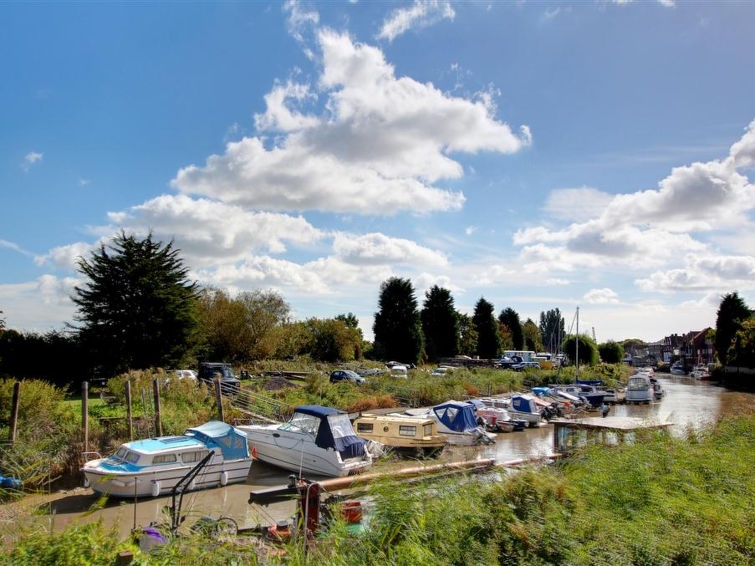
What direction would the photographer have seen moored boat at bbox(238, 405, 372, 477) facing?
facing away from the viewer and to the left of the viewer

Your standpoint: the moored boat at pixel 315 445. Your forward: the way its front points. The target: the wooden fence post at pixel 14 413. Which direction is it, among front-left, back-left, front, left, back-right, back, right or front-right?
front-left

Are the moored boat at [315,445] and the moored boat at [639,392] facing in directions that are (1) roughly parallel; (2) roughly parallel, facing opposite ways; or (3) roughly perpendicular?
roughly perpendicular

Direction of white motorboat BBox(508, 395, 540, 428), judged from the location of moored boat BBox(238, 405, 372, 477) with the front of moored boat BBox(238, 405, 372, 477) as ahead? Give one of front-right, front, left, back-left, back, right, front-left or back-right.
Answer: right

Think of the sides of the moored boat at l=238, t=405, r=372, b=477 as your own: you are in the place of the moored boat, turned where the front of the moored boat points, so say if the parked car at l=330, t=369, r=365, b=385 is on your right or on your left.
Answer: on your right

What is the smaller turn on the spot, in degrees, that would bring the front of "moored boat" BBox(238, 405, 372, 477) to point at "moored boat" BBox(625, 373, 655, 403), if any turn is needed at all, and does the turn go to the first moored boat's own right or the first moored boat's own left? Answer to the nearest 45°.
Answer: approximately 90° to the first moored boat's own right
